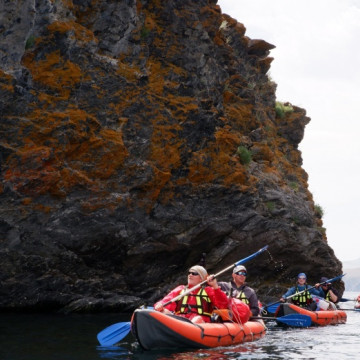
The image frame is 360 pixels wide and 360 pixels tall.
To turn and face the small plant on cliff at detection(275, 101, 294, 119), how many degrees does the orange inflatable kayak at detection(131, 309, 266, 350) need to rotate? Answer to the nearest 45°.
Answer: approximately 135° to its right

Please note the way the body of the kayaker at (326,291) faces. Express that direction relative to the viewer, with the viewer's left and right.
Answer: facing the viewer and to the left of the viewer

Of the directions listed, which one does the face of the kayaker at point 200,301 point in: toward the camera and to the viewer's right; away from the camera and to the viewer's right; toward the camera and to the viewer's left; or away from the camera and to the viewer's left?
toward the camera and to the viewer's left

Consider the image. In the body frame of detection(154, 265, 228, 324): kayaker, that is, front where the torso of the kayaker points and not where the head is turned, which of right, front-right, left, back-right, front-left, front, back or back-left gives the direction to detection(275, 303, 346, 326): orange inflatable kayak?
back

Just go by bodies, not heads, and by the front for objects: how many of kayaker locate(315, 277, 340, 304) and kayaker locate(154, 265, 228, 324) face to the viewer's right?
0

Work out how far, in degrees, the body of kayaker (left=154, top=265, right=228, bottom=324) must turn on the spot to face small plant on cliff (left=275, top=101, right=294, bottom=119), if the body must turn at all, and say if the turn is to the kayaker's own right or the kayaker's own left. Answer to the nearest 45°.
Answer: approximately 135° to the kayaker's own right

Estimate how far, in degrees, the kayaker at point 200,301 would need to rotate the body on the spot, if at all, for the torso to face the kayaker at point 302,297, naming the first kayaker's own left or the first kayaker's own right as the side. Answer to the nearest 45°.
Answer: approximately 180°

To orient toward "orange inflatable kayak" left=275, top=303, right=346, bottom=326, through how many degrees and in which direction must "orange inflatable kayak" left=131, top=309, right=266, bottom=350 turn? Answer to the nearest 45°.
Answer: approximately 180°

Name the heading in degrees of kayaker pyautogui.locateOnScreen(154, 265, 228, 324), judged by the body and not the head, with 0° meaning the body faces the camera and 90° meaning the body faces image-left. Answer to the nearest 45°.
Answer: approximately 45°

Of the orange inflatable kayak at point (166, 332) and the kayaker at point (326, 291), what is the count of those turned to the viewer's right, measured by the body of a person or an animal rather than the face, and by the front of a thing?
0
